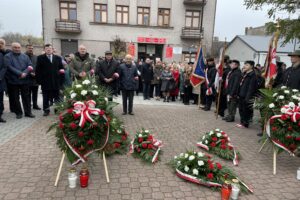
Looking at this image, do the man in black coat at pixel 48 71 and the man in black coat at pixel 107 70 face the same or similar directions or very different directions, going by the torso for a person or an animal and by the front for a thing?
same or similar directions

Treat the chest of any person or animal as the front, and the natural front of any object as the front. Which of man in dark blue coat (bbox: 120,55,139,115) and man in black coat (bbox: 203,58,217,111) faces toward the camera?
man in dark blue coat (bbox: 120,55,139,115)

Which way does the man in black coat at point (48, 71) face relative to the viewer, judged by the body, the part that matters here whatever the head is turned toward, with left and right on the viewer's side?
facing the viewer

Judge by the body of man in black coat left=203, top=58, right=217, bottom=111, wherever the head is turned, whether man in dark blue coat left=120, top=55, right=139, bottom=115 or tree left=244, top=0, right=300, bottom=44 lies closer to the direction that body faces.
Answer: the man in dark blue coat

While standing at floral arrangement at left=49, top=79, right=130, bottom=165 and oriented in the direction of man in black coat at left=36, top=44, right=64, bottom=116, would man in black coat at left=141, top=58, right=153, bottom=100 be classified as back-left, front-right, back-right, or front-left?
front-right

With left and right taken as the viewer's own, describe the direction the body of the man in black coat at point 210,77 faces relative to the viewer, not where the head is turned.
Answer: facing to the left of the viewer

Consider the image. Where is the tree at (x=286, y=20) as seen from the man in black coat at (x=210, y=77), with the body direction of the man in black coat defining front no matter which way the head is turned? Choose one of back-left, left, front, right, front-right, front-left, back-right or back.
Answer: back-left

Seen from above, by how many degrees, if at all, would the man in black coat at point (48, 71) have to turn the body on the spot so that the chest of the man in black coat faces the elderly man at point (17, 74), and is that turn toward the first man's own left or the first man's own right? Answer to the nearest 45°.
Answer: approximately 90° to the first man's own right

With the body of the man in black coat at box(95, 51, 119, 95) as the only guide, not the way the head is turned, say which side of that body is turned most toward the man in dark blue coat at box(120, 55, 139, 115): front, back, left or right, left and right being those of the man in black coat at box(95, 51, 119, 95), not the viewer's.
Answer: left

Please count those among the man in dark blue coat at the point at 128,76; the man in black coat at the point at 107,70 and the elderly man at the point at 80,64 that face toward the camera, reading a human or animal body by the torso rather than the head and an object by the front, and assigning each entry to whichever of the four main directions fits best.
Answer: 3

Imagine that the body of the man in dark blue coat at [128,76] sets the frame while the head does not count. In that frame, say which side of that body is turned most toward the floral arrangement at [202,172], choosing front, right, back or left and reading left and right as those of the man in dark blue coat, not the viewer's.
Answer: front

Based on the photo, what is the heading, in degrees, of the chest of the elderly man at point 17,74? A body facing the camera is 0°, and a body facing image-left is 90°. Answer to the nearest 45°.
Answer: approximately 315°

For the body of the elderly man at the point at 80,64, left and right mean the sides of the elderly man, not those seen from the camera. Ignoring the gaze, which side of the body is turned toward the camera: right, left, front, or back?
front

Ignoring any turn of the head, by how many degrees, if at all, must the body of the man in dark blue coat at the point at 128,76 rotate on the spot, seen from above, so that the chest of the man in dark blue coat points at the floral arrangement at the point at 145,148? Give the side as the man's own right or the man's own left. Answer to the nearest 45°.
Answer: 0° — they already face it

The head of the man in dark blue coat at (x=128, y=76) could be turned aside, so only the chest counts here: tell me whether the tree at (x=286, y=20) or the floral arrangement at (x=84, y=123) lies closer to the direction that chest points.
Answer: the floral arrangement
